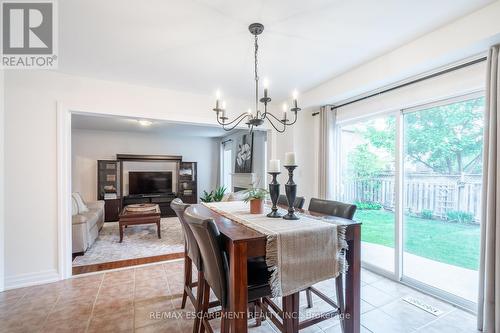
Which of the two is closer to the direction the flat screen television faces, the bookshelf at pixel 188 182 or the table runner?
the table runner

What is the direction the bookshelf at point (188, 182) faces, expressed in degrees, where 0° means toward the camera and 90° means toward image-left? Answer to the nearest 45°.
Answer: approximately 0°

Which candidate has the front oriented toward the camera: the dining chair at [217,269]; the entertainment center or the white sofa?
the entertainment center

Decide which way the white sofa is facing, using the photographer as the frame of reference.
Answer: facing to the right of the viewer

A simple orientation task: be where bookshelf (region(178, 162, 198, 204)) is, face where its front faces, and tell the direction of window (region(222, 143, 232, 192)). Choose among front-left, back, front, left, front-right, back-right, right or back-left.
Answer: left

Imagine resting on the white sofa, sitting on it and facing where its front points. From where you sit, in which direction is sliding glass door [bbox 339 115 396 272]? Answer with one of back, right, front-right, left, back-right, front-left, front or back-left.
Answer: front-right

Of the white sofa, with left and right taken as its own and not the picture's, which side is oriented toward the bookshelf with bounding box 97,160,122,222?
left

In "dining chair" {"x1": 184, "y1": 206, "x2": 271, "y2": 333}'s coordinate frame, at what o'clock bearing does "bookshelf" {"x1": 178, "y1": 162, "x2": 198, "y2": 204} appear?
The bookshelf is roughly at 10 o'clock from the dining chair.

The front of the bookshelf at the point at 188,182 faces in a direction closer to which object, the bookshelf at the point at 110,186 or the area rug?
the area rug

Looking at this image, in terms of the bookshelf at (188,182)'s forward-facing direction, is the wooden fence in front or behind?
in front
